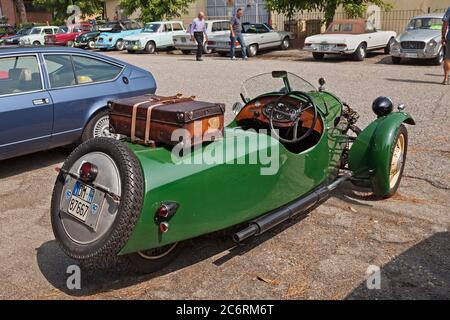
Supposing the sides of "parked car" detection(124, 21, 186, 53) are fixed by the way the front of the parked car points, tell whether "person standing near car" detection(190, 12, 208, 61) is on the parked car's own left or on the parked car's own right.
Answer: on the parked car's own left

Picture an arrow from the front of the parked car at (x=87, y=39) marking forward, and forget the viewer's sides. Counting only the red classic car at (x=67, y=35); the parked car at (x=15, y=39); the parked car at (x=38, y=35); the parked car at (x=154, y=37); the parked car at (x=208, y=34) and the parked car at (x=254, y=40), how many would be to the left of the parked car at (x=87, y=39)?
3

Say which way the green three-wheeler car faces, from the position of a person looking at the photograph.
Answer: facing away from the viewer and to the right of the viewer

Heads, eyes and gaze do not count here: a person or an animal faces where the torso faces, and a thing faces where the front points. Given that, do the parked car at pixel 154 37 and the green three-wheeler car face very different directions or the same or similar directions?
very different directions

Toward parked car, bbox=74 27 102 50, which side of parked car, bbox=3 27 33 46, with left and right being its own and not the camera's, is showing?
left

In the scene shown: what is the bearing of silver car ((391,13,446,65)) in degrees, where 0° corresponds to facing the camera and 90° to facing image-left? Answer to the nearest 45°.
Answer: approximately 45°

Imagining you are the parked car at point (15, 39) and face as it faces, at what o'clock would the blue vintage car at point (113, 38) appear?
The blue vintage car is roughly at 9 o'clock from the parked car.

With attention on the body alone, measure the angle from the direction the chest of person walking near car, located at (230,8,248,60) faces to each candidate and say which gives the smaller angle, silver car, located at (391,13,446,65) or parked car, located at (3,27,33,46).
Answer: the silver car

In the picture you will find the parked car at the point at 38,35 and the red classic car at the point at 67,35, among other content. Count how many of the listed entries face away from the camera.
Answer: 0

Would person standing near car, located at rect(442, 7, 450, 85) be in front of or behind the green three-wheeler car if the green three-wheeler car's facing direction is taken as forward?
in front

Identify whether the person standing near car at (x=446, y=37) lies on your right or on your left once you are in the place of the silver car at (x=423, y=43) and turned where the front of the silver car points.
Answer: on your left
